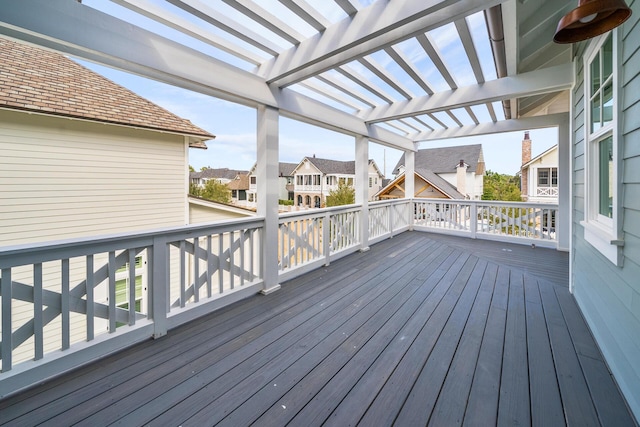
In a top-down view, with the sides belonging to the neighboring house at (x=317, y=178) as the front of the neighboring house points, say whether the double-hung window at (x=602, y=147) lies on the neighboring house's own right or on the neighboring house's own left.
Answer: on the neighboring house's own left

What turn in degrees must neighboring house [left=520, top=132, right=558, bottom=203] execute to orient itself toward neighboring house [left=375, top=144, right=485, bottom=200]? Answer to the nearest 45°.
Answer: approximately 135° to its right

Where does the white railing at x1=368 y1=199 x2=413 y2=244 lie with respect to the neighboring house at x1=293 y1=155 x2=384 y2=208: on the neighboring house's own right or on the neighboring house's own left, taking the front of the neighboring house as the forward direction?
on the neighboring house's own left

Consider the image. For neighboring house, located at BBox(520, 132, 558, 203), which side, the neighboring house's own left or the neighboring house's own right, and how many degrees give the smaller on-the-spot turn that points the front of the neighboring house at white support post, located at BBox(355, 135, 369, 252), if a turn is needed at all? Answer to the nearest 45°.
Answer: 0° — it already faces it

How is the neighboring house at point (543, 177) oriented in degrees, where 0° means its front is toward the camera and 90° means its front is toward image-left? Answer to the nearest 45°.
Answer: approximately 0°

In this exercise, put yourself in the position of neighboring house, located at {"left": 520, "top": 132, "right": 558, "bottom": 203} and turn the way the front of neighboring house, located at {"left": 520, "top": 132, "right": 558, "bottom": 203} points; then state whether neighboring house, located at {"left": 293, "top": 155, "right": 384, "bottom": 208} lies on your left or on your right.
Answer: on your right

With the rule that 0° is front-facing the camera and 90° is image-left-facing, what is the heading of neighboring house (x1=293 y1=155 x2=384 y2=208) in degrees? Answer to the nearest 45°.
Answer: approximately 45°

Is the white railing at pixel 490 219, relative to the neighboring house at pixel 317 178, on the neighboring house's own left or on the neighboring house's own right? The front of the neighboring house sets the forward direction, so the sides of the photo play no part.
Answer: on the neighboring house's own left
